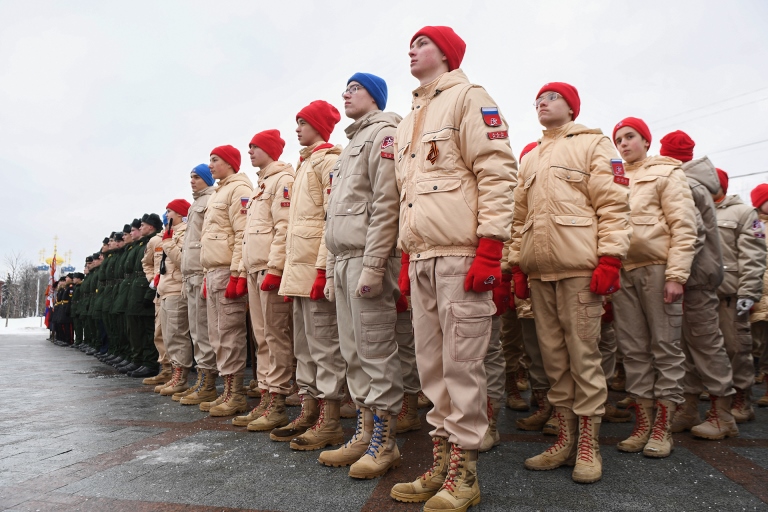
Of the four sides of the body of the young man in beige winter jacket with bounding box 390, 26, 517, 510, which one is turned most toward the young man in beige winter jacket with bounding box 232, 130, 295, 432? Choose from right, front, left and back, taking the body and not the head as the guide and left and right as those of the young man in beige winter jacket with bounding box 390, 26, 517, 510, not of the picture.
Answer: right
